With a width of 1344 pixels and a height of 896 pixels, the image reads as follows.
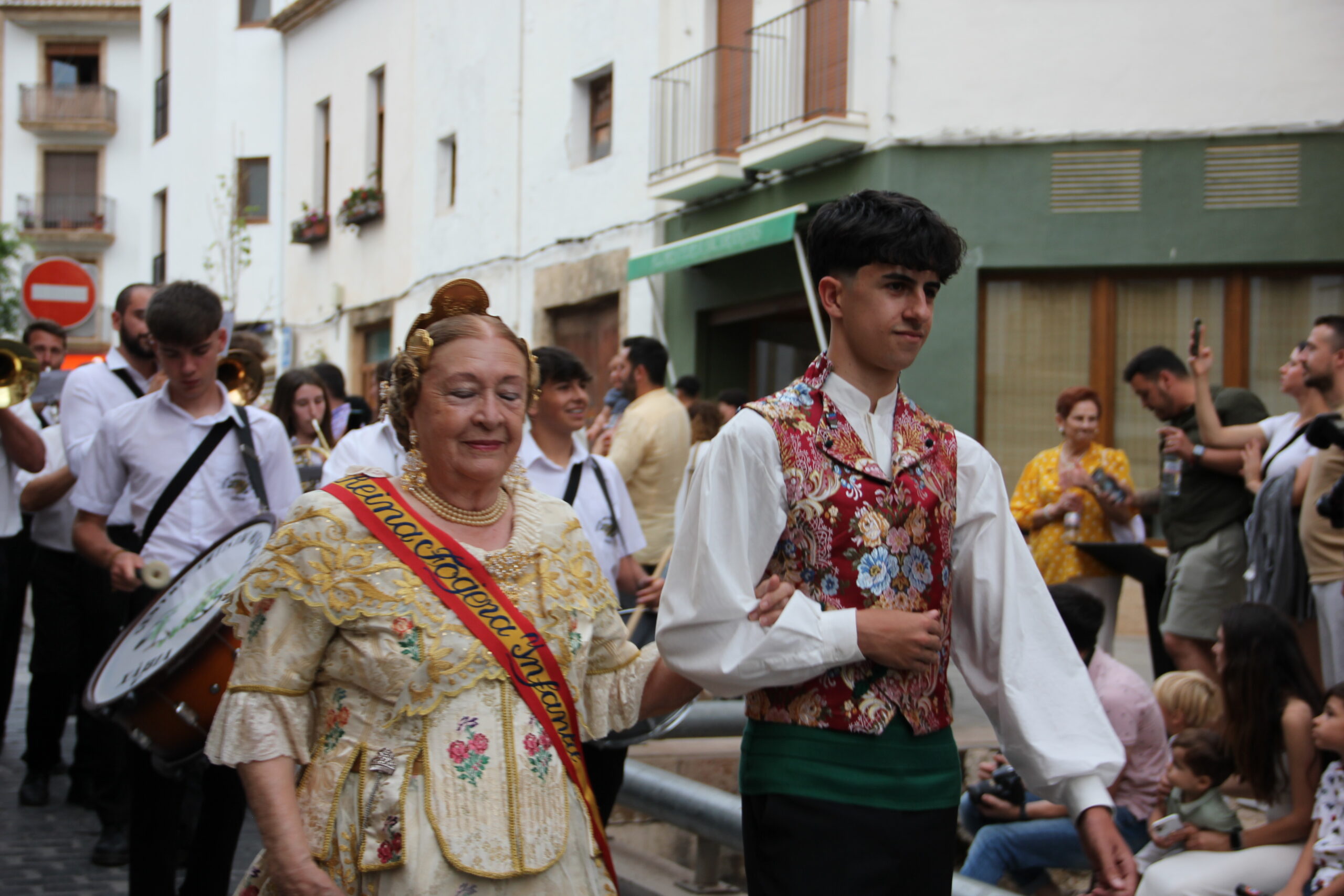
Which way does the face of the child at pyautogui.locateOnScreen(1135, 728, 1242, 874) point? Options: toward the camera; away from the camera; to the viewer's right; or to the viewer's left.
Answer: to the viewer's left

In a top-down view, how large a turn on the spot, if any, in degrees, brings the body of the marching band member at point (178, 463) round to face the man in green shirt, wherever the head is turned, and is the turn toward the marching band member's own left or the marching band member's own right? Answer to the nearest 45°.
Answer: approximately 90° to the marching band member's own left

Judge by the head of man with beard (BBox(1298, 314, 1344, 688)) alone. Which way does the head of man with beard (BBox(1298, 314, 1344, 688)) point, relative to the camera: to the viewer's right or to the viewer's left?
to the viewer's left

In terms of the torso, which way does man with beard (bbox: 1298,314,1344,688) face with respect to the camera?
to the viewer's left

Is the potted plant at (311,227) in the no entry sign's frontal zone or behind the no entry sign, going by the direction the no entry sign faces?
behind

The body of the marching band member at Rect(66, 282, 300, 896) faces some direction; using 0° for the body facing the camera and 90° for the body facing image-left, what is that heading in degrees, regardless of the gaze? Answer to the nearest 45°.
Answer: approximately 0°

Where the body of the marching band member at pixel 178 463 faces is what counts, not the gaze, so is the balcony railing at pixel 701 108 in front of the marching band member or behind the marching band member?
behind

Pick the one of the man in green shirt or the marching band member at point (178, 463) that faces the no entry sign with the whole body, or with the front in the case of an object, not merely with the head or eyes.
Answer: the man in green shirt

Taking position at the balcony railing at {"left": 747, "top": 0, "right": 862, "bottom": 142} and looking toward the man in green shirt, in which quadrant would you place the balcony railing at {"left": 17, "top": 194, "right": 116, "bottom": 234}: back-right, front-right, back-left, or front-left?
back-right

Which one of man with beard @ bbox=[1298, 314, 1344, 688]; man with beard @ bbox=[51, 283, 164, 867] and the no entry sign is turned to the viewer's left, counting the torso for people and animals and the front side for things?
man with beard @ bbox=[1298, 314, 1344, 688]

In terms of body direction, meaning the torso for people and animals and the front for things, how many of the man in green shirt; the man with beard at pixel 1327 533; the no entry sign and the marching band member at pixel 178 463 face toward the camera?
2

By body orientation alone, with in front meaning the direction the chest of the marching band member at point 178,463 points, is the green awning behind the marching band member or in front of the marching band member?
behind
